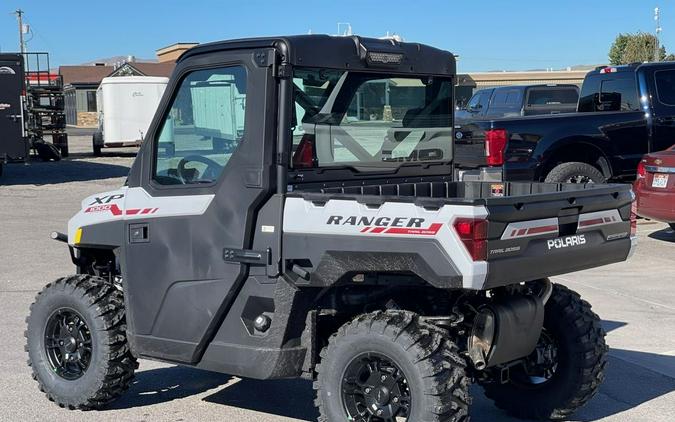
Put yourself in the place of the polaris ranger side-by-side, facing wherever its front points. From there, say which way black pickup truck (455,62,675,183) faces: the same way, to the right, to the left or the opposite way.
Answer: to the right

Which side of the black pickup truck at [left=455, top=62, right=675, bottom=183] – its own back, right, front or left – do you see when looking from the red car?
right

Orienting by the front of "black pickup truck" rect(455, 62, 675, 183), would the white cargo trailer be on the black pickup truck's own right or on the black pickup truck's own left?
on the black pickup truck's own left

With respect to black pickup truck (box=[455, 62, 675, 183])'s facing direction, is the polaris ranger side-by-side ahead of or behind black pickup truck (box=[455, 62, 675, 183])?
behind

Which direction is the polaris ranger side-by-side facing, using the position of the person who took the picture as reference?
facing away from the viewer and to the left of the viewer

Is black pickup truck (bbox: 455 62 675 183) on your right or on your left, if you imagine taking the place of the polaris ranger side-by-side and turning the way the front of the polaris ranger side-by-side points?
on your right

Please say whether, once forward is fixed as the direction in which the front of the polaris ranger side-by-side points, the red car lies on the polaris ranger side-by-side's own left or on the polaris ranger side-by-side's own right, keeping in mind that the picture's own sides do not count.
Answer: on the polaris ranger side-by-side's own right

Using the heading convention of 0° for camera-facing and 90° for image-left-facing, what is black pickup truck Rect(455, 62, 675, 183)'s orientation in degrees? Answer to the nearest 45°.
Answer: approximately 225°

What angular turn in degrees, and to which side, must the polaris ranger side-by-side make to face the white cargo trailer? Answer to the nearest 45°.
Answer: approximately 45° to its right
